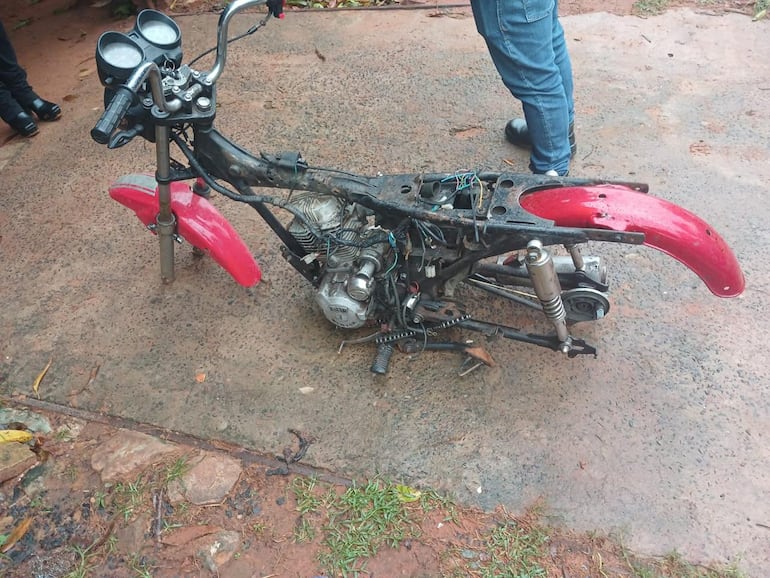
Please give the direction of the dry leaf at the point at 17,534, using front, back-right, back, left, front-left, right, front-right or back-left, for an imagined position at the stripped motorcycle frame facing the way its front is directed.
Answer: front-left

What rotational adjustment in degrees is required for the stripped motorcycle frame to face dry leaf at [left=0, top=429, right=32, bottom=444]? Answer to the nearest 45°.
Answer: approximately 45° to its left

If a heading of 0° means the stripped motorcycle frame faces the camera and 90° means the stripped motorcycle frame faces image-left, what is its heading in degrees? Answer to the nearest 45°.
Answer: approximately 90°

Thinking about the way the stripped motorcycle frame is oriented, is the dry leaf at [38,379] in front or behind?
in front

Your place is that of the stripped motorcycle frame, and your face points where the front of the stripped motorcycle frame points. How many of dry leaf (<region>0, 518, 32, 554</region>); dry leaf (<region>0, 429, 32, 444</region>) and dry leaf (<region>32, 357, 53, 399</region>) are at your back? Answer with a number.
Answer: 0
